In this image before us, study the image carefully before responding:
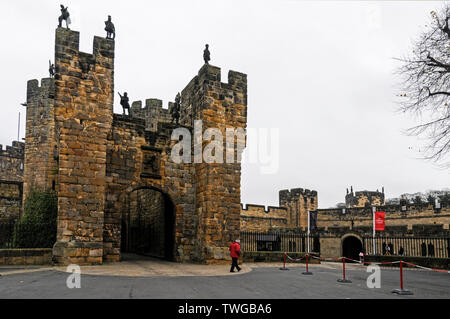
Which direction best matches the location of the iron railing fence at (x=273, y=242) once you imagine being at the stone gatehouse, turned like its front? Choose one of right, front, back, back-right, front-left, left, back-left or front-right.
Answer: back-left

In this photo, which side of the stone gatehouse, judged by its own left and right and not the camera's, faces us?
front
